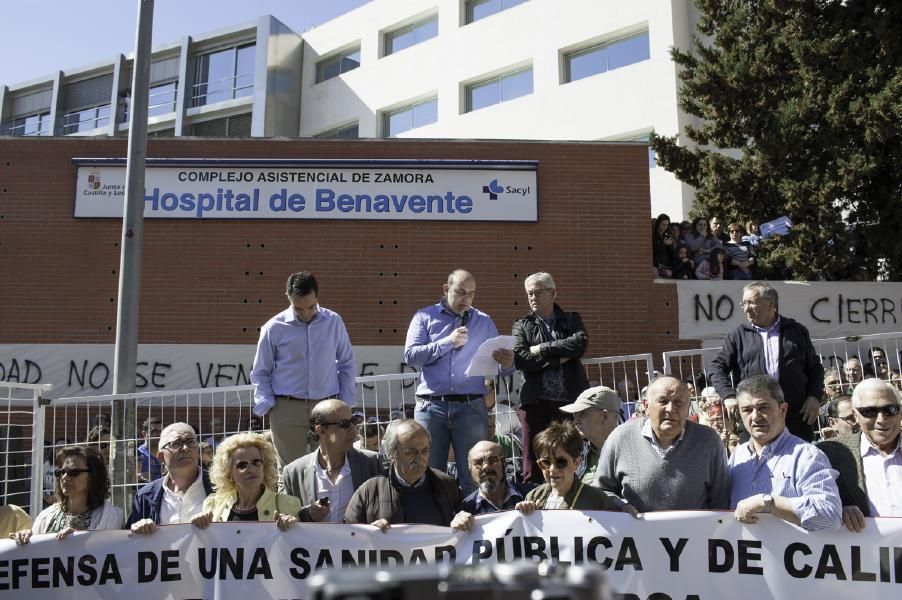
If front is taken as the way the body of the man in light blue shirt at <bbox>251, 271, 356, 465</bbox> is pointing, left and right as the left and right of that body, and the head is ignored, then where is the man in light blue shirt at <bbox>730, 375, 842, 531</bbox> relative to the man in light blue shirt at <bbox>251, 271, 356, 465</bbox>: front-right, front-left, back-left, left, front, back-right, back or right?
front-left

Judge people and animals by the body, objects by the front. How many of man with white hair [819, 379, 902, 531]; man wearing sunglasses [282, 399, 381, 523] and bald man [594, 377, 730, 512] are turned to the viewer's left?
0

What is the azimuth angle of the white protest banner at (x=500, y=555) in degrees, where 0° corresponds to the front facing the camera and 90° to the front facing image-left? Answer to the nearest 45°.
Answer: approximately 0°

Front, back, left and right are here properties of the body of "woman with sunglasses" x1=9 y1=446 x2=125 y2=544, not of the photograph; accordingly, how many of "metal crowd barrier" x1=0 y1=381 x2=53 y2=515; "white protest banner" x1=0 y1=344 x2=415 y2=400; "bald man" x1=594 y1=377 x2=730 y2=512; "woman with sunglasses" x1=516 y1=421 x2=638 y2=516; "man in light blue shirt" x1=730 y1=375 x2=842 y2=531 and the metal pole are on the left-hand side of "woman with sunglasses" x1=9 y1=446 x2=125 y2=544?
3

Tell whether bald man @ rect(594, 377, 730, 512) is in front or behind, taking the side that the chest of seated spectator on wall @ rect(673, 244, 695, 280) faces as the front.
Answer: in front

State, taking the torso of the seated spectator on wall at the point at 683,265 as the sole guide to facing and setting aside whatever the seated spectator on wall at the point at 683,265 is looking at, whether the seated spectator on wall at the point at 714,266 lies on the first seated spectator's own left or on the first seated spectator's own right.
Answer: on the first seated spectator's own left

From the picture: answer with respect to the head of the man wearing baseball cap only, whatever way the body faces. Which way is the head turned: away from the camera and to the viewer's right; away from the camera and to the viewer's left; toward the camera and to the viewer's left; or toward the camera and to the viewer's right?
toward the camera and to the viewer's left

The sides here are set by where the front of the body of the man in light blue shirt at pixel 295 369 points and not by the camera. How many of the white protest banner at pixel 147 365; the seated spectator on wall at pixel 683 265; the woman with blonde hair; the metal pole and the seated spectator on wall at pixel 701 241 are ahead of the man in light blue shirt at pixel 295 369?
1

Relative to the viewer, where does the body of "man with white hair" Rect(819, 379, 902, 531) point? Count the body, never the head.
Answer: toward the camera

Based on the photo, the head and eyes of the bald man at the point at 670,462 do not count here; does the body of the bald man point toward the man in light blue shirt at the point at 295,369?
no

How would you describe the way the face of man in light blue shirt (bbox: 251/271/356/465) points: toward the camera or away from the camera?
toward the camera

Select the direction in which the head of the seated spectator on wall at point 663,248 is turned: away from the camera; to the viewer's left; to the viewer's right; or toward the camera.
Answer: toward the camera

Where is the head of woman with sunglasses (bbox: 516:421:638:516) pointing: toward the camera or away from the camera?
toward the camera

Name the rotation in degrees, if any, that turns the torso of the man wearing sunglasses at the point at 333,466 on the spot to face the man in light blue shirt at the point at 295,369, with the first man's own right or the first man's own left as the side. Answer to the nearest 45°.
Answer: approximately 135° to the first man's own left

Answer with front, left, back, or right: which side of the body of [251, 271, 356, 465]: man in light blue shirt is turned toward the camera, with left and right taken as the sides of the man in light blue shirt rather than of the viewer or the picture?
front

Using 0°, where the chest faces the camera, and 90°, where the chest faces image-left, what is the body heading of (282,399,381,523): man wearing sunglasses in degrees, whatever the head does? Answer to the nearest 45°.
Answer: approximately 315°
